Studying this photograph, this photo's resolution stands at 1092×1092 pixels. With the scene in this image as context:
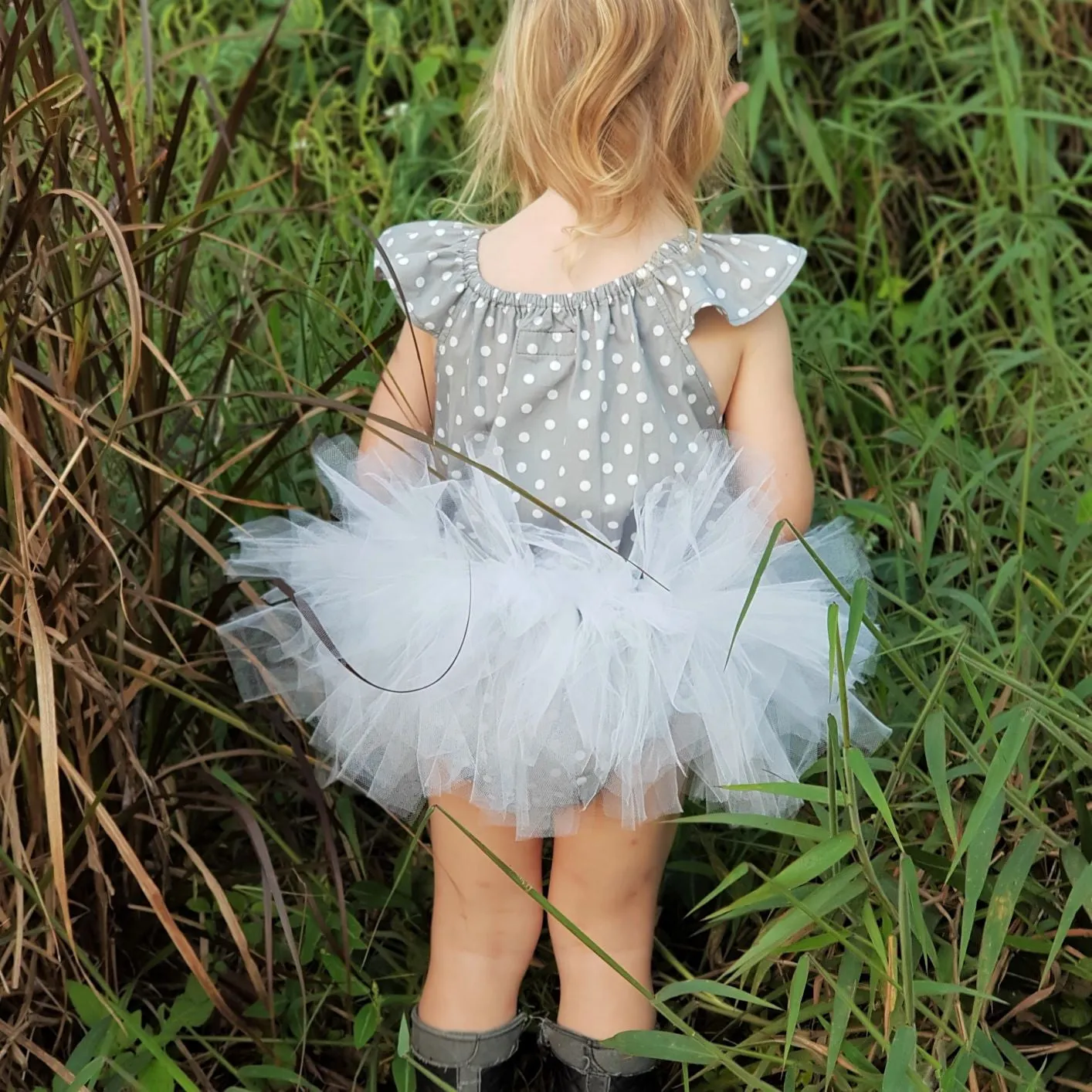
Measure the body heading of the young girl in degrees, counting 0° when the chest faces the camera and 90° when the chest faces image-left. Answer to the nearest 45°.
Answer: approximately 180°
